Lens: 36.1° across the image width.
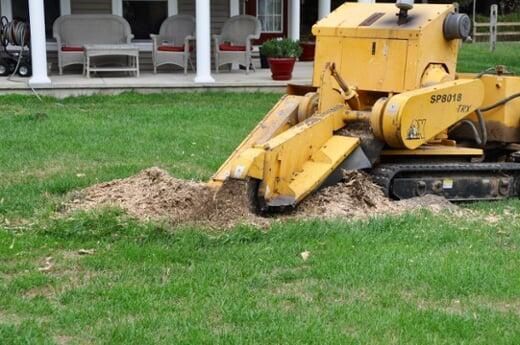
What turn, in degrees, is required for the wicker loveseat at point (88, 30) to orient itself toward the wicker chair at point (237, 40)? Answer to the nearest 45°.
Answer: approximately 90° to its left

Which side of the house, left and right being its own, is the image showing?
front

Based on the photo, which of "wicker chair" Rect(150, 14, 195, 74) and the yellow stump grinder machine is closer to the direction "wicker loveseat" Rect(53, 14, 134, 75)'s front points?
the yellow stump grinder machine

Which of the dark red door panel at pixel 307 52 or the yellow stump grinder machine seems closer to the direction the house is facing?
the yellow stump grinder machine

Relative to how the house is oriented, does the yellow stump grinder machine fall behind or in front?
in front

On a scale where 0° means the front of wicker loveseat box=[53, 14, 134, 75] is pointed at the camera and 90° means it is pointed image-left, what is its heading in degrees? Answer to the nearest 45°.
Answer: approximately 0°

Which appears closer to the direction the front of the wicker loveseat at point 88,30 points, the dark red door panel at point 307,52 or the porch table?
the porch table

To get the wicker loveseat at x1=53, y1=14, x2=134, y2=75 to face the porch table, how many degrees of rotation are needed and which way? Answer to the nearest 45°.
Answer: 0° — it already faces it

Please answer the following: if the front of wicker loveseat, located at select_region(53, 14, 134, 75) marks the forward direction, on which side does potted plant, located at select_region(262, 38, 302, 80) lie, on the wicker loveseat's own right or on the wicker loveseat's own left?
on the wicker loveseat's own left

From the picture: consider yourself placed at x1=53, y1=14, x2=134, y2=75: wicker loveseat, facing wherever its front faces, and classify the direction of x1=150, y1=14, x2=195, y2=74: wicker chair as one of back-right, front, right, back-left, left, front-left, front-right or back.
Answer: left
